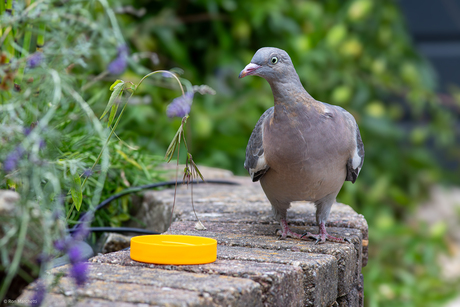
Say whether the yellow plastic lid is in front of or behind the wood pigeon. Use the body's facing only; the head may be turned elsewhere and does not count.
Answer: in front

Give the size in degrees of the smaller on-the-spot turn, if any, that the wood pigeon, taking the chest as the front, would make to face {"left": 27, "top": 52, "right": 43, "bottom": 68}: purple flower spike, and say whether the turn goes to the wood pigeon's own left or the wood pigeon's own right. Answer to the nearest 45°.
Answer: approximately 45° to the wood pigeon's own right

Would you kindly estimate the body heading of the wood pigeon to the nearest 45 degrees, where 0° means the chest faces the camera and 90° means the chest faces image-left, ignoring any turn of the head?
approximately 0°

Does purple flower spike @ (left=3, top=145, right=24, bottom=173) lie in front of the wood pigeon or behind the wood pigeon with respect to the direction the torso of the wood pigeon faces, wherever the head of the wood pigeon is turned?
in front
